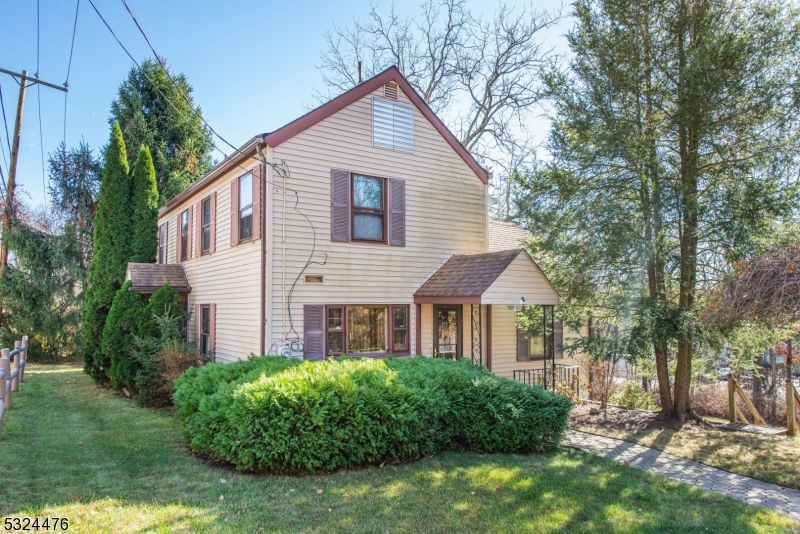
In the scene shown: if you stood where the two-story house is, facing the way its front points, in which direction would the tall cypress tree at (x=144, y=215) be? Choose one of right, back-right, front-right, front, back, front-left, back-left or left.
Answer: back

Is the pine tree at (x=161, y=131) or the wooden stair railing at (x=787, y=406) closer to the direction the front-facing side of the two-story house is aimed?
the wooden stair railing

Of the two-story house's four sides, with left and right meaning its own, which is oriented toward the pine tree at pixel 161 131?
back

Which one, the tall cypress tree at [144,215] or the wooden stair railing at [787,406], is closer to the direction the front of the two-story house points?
the wooden stair railing

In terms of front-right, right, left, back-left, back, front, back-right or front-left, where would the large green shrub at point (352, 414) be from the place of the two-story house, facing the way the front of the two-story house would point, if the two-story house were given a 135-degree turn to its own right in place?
left

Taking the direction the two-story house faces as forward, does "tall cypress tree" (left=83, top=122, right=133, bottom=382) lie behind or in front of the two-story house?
behind

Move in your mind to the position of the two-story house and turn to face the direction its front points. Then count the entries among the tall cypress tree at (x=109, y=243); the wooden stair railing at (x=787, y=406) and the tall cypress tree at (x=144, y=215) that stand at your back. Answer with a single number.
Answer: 2

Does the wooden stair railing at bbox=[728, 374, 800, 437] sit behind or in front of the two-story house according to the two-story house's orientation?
in front

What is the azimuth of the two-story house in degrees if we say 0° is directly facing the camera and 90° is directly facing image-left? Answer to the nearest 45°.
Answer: approximately 315°
